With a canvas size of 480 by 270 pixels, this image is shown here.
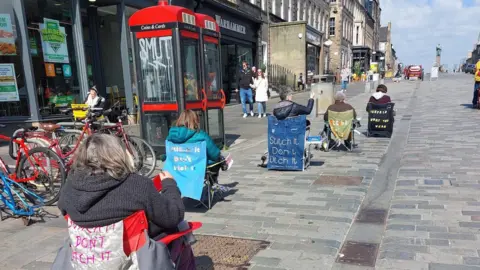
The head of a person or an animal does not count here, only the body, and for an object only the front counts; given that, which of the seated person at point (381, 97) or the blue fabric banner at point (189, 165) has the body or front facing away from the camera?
the seated person

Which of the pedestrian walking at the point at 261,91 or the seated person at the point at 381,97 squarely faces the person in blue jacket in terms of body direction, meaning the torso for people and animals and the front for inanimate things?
the pedestrian walking

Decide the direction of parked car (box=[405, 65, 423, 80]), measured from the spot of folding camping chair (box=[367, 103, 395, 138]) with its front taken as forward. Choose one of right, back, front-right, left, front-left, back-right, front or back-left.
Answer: front

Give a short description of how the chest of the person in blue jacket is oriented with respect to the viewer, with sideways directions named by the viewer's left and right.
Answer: facing away from the viewer and to the right of the viewer

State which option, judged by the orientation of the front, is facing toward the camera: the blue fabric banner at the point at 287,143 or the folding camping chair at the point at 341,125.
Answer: the blue fabric banner

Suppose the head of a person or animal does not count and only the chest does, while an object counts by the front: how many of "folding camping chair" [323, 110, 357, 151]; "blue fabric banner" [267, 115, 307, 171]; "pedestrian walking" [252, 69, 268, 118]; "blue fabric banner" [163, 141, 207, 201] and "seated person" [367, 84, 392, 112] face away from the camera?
2

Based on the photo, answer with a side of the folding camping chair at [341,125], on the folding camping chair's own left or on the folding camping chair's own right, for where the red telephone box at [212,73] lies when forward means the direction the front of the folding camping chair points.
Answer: on the folding camping chair's own left

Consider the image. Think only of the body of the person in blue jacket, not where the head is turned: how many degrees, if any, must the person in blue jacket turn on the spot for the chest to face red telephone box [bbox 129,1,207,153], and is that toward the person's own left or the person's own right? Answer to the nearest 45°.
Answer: approximately 45° to the person's own left

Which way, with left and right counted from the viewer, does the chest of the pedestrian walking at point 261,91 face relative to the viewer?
facing the viewer

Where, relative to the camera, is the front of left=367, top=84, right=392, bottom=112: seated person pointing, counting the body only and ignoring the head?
away from the camera

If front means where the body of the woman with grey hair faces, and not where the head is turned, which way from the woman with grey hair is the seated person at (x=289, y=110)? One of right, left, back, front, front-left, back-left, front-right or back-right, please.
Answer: front

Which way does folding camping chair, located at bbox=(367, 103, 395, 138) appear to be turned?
away from the camera

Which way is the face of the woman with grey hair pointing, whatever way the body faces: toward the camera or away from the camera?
away from the camera

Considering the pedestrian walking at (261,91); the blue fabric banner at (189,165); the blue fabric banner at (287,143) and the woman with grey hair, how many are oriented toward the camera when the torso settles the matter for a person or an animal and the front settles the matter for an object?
3

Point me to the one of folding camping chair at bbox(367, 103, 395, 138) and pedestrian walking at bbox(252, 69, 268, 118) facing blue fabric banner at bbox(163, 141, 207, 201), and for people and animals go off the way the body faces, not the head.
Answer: the pedestrian walking

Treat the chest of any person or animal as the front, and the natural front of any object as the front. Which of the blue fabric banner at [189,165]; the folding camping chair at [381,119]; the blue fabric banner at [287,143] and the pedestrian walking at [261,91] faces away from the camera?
the folding camping chair

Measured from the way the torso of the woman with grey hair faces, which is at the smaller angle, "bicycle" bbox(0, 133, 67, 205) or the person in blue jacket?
the person in blue jacket

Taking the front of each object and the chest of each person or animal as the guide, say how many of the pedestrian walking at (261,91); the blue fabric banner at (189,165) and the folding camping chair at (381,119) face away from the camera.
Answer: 1
